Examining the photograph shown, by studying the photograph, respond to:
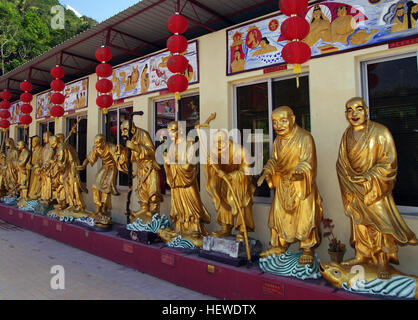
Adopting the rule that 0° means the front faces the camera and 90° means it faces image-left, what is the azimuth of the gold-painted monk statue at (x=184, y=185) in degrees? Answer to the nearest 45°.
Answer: approximately 45°

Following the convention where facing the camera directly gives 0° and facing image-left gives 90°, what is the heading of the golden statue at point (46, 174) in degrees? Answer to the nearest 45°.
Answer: approximately 45°

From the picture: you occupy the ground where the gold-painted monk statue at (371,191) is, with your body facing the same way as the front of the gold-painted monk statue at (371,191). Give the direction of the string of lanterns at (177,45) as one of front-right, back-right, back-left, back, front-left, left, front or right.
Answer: front-right

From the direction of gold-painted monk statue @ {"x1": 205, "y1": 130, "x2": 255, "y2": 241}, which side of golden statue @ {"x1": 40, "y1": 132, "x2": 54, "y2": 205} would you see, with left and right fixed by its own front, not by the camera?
left

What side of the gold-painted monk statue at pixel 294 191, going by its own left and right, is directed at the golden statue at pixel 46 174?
right

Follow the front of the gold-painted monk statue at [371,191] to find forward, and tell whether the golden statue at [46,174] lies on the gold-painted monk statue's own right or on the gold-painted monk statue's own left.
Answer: on the gold-painted monk statue's own right

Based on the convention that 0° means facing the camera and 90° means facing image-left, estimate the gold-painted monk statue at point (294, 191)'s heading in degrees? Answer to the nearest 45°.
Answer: approximately 45°

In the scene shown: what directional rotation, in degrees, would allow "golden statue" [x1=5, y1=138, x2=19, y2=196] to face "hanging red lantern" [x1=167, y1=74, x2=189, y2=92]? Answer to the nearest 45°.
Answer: approximately 45° to its left

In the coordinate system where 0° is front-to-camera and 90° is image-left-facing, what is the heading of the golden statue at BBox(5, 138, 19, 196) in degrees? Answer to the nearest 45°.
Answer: approximately 45°
